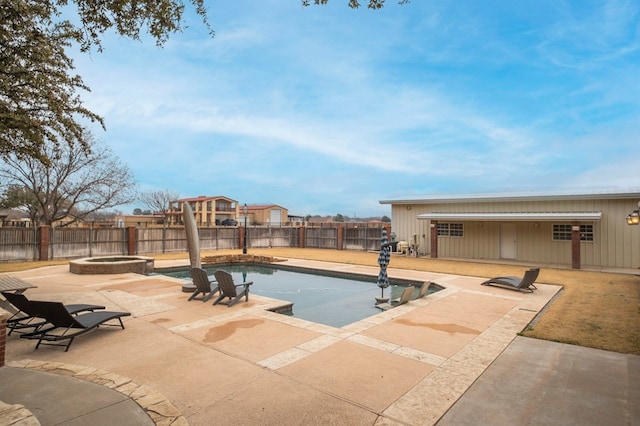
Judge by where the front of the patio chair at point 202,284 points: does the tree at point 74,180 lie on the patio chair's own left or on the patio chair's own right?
on the patio chair's own left

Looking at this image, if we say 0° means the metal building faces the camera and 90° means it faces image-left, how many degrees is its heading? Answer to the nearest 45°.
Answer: approximately 45°

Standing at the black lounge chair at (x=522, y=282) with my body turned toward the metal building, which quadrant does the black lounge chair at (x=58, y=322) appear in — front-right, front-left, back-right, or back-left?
back-left

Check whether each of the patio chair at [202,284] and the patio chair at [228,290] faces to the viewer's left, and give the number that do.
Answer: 0

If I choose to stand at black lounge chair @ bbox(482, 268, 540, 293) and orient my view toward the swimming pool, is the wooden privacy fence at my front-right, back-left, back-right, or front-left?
front-right

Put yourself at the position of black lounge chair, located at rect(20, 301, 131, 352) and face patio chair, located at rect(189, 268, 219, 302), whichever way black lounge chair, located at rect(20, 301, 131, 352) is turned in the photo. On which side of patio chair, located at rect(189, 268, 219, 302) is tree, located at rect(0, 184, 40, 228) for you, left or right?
left

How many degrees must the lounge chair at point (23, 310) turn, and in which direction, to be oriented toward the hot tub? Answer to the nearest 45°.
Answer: approximately 45° to its left

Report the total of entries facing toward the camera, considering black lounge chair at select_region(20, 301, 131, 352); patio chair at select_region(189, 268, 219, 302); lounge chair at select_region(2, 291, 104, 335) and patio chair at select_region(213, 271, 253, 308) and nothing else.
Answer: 0

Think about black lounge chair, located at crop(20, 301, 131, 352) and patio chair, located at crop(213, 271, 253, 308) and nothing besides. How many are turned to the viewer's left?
0

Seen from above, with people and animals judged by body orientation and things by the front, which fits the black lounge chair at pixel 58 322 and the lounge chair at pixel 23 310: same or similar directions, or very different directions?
same or similar directions

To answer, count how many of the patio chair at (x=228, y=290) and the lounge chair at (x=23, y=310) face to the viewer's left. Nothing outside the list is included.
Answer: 0

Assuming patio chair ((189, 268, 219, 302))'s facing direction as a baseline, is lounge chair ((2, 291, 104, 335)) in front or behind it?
behind

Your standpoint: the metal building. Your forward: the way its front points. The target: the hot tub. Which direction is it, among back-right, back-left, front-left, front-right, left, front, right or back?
front

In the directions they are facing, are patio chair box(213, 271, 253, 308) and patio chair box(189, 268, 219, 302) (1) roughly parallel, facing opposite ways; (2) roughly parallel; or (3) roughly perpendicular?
roughly parallel

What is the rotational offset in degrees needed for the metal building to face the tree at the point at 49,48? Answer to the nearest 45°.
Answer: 0° — it already faces it

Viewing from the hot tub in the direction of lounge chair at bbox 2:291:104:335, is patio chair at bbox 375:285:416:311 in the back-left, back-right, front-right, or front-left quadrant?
front-left

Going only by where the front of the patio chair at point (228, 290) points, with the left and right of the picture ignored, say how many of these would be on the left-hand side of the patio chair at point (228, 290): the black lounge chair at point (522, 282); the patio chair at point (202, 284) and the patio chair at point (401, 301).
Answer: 1

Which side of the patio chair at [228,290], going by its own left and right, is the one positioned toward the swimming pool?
front

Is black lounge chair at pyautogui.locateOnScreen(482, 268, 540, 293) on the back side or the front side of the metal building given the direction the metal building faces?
on the front side

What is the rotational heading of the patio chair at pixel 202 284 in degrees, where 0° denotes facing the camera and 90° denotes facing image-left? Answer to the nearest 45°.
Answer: approximately 225°
